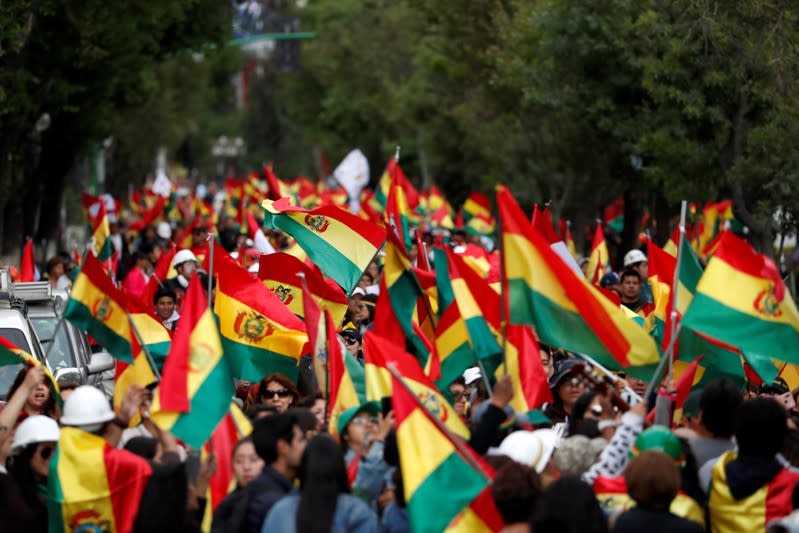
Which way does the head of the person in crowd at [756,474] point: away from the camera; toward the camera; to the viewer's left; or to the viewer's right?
away from the camera

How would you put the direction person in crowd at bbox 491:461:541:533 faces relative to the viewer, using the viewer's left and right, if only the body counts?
facing away from the viewer

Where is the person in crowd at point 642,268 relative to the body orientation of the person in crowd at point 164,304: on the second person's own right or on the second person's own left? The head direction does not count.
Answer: on the second person's own left

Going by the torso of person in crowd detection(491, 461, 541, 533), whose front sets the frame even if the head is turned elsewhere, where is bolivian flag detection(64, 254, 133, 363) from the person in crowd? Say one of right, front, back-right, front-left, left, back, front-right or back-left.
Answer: front-left

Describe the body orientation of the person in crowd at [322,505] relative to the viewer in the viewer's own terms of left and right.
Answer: facing away from the viewer

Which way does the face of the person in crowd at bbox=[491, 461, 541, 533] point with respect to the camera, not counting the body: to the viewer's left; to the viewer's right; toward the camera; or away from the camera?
away from the camera

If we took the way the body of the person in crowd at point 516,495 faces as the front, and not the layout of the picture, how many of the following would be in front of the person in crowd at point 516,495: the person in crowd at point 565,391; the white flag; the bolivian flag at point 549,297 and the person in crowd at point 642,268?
4

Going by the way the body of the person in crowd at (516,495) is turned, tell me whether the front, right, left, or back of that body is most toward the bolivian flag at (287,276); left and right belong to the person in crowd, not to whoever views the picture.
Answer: front

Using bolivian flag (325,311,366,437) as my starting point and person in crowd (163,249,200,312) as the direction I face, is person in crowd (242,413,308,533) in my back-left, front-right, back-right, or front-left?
back-left

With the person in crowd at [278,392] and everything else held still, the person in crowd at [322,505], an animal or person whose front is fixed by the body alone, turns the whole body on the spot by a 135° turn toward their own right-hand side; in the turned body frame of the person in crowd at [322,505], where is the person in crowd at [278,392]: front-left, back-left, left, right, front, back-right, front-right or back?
back-left
